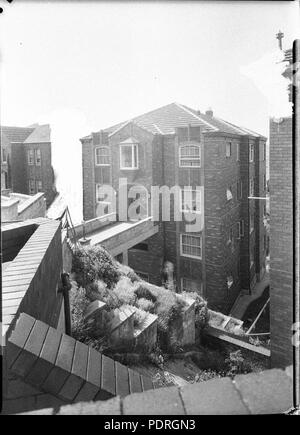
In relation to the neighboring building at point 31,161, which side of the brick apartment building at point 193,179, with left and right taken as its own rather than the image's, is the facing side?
right

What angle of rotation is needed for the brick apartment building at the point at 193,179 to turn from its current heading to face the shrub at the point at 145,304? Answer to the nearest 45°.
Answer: approximately 45° to its left

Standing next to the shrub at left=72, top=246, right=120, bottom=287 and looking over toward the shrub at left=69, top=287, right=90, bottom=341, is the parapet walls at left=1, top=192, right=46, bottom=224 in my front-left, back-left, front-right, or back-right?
back-right

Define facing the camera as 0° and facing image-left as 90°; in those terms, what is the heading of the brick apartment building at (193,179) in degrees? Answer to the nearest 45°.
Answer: approximately 45°

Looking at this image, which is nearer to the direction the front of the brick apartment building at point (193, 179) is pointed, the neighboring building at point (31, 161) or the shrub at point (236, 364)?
the shrub

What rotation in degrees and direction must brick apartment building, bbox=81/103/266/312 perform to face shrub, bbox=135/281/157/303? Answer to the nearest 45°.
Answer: approximately 45° to its left

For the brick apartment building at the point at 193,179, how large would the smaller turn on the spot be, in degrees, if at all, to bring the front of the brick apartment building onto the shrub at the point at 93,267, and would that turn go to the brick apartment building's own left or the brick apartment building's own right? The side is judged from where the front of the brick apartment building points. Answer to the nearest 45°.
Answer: approximately 45° to the brick apartment building's own left

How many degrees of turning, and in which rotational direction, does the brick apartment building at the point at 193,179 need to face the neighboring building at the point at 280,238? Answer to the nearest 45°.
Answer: approximately 45° to its left

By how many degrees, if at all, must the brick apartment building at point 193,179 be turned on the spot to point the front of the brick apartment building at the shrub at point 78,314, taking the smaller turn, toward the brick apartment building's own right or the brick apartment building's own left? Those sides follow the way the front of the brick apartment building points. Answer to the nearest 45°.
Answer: approximately 45° to the brick apartment building's own left
